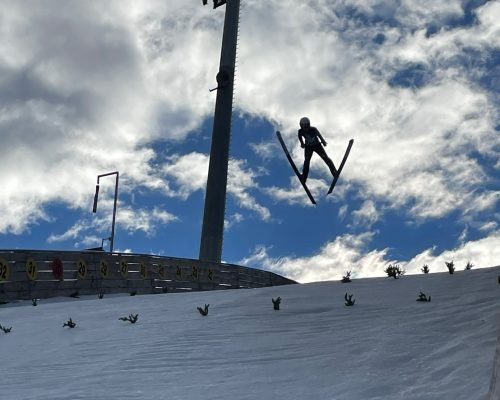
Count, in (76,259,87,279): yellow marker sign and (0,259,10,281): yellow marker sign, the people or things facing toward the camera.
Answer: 2

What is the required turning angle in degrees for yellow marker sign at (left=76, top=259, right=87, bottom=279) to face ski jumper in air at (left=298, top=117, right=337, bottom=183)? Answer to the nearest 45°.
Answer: approximately 45° to its left

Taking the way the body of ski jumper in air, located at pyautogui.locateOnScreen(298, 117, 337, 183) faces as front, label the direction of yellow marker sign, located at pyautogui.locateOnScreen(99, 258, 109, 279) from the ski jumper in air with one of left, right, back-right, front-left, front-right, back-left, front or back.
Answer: back-right

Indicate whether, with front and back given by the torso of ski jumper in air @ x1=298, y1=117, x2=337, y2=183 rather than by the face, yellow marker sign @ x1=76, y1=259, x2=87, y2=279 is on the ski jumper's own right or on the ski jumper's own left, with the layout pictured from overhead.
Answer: on the ski jumper's own right

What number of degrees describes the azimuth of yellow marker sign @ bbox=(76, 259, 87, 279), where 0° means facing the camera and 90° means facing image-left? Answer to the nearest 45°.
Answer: approximately 0°

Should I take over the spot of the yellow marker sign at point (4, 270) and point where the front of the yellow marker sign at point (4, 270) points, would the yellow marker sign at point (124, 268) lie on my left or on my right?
on my left

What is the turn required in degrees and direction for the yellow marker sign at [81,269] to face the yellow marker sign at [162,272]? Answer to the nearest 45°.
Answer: approximately 135° to its left

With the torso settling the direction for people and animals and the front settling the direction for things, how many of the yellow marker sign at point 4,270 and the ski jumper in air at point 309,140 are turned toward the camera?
2

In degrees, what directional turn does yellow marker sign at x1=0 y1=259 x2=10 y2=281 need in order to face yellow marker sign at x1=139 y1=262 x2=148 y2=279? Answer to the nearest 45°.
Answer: approximately 135° to its left

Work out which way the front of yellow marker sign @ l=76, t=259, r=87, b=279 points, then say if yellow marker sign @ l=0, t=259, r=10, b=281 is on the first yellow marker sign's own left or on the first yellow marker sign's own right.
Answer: on the first yellow marker sign's own right

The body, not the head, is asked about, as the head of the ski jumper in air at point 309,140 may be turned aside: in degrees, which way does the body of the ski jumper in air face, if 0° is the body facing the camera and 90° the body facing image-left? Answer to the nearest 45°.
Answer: approximately 0°
